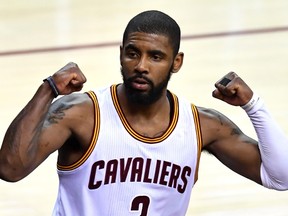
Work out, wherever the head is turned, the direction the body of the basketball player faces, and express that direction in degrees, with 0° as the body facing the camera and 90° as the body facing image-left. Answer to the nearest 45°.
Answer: approximately 0°
